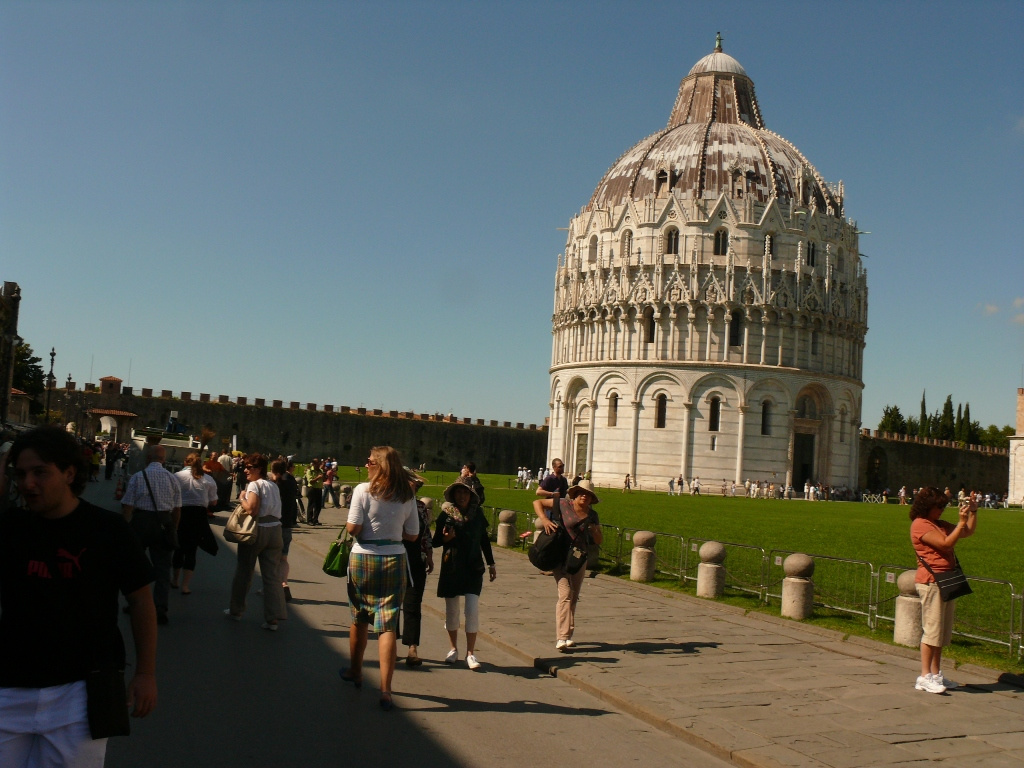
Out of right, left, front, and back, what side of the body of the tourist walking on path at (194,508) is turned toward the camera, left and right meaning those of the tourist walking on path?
back

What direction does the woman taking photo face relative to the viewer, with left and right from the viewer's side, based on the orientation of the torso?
facing to the right of the viewer

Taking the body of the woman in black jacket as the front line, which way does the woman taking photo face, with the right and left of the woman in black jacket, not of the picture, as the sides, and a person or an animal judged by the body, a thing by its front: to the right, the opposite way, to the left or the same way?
to the left

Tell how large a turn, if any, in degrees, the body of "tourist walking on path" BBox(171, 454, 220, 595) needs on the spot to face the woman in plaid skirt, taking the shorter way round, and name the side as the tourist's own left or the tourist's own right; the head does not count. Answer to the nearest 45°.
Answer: approximately 180°

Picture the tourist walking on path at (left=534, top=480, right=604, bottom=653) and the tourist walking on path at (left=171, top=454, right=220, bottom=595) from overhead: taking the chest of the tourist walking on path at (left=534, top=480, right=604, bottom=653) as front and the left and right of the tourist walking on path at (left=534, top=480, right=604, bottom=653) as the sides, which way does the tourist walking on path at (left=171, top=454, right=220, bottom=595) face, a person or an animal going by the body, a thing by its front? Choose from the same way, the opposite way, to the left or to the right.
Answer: the opposite way

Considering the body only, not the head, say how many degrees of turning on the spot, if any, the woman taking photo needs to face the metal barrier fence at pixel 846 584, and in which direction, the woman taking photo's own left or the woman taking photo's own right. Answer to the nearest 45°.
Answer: approximately 90° to the woman taking photo's own left

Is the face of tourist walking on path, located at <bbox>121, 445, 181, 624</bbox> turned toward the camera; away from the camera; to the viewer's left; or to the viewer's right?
away from the camera

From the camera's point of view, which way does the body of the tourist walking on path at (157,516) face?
away from the camera
